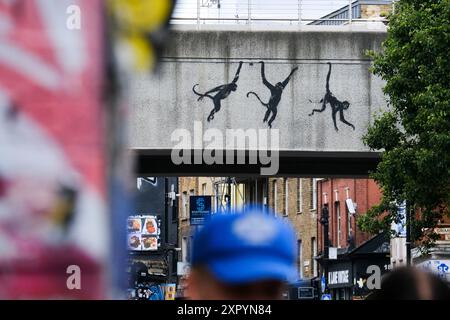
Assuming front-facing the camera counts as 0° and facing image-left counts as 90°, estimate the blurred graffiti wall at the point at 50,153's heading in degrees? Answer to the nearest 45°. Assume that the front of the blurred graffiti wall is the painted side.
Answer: approximately 0°
